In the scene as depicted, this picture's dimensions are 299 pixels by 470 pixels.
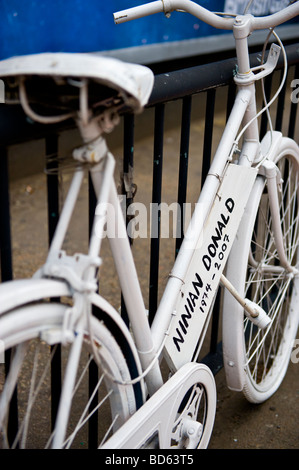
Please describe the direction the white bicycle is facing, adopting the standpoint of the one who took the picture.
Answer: facing away from the viewer and to the right of the viewer
